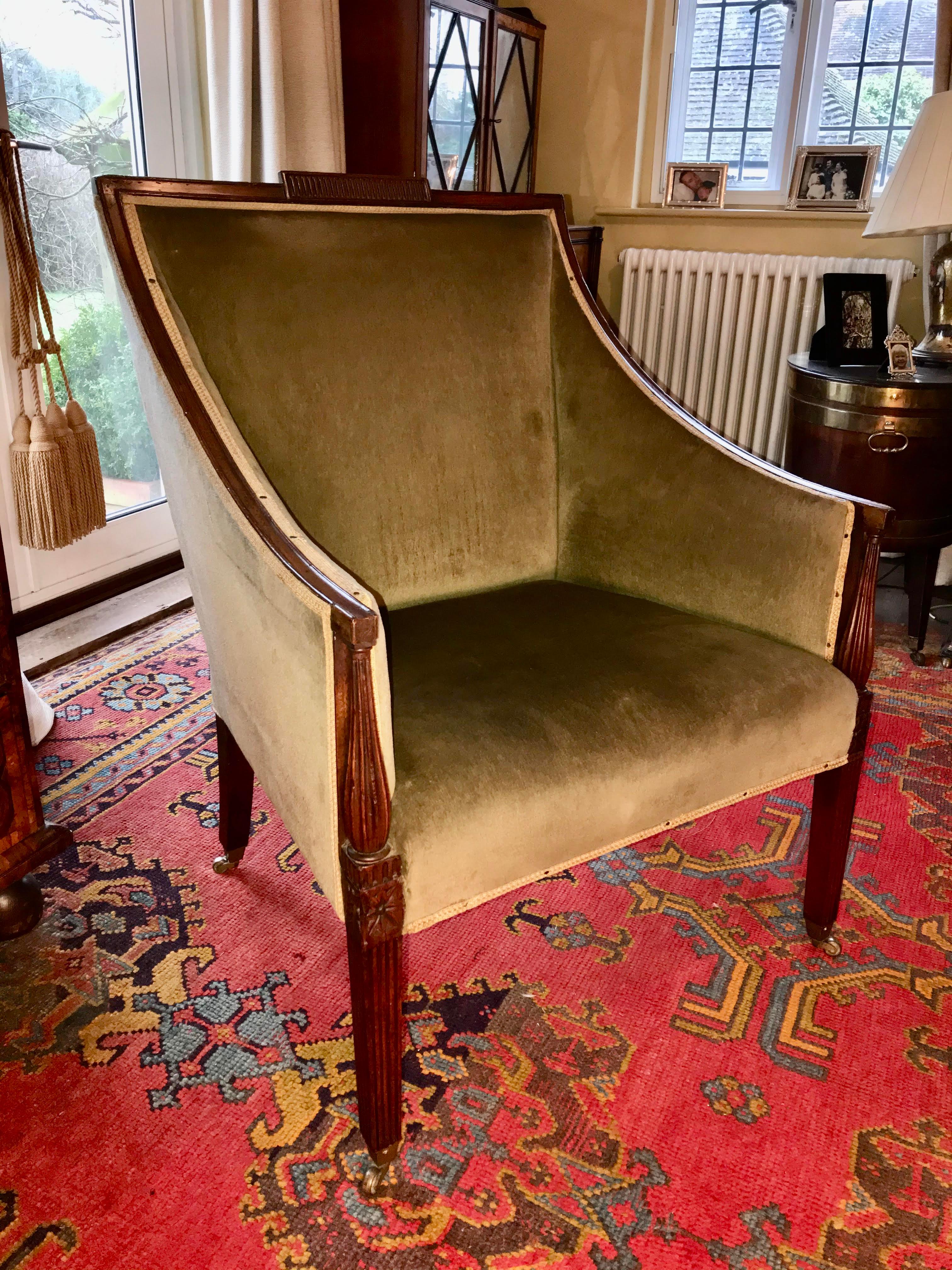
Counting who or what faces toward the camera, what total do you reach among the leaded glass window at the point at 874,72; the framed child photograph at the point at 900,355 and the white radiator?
3

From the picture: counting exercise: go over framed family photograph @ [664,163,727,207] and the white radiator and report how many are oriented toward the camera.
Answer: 2

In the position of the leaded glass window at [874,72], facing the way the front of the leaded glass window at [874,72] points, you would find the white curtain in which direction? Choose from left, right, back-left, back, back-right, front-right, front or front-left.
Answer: front-right

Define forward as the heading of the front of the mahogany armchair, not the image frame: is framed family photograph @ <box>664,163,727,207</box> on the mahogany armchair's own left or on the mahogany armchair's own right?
on the mahogany armchair's own left

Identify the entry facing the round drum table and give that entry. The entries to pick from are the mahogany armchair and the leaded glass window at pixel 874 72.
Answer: the leaded glass window

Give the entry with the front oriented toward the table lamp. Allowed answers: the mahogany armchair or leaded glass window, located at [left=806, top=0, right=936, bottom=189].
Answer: the leaded glass window

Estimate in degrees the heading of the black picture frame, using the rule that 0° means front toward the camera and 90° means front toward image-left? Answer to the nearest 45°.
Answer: approximately 0°

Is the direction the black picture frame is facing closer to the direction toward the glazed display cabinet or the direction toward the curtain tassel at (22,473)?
the curtain tassel

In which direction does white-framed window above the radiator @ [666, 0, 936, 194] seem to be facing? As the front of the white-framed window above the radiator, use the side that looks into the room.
toward the camera

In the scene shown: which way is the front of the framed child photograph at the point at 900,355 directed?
toward the camera

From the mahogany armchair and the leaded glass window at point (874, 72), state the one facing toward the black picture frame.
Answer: the leaded glass window

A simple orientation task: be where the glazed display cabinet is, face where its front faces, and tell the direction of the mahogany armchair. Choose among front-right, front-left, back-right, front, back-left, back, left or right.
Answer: front-right

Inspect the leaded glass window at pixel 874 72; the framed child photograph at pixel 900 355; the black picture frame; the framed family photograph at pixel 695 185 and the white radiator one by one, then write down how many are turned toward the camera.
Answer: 5

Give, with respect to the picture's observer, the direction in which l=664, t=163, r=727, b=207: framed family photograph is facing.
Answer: facing the viewer

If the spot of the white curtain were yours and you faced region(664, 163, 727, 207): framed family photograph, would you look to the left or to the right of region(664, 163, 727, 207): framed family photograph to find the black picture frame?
right
